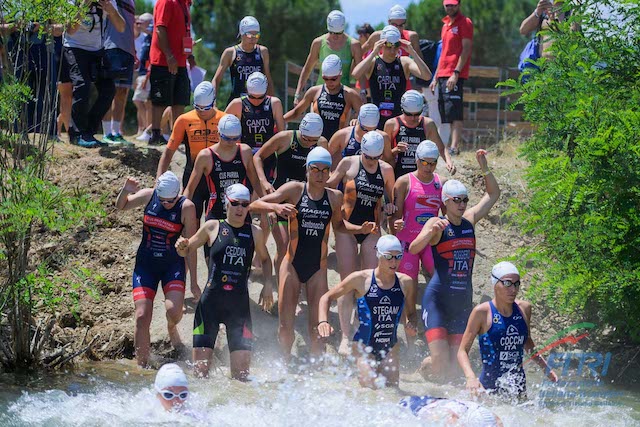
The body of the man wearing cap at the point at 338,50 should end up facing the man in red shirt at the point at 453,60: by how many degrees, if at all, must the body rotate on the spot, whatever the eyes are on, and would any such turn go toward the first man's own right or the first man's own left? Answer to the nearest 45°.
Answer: approximately 135° to the first man's own left

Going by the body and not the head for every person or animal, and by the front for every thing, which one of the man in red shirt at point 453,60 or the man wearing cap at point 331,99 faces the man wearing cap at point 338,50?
the man in red shirt

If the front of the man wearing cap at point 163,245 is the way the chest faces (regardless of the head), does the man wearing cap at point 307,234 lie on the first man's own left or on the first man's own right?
on the first man's own left

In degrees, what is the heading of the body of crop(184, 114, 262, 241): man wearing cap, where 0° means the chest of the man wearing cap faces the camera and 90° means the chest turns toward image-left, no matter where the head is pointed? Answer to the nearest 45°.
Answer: approximately 0°

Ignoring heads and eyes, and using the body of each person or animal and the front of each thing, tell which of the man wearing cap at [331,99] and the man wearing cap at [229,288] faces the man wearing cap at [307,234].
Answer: the man wearing cap at [331,99]

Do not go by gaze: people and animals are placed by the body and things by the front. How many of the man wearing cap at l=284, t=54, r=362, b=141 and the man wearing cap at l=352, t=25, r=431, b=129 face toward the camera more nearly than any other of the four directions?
2

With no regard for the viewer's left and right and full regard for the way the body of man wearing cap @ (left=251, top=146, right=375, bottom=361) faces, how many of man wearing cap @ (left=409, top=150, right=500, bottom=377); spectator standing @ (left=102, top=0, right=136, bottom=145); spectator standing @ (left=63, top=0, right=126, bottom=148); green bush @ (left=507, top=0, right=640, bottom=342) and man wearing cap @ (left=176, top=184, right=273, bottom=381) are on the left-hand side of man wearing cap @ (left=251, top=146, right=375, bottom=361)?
2

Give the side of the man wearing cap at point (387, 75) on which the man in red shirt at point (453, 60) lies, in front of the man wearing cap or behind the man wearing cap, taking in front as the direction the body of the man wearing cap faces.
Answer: behind

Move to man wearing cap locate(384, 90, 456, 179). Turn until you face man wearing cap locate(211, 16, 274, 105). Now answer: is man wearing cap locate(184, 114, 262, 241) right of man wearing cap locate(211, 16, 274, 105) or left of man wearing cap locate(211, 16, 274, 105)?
left

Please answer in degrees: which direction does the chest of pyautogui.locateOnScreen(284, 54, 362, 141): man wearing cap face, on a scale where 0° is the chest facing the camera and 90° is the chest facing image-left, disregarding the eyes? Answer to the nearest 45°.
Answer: approximately 0°
